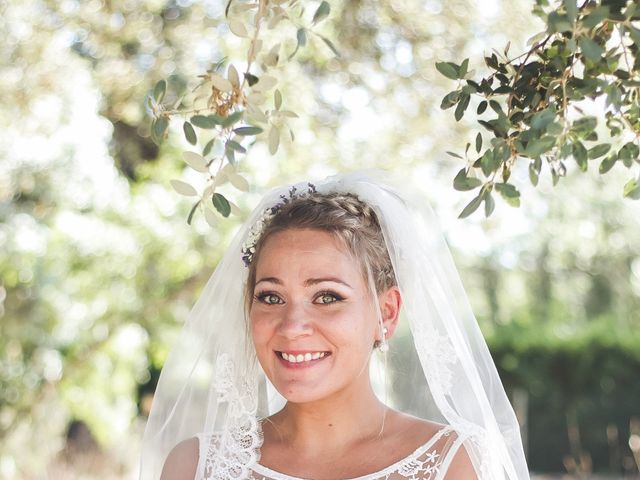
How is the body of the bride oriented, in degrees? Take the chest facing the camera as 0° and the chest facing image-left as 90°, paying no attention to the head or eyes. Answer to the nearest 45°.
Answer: approximately 0°
